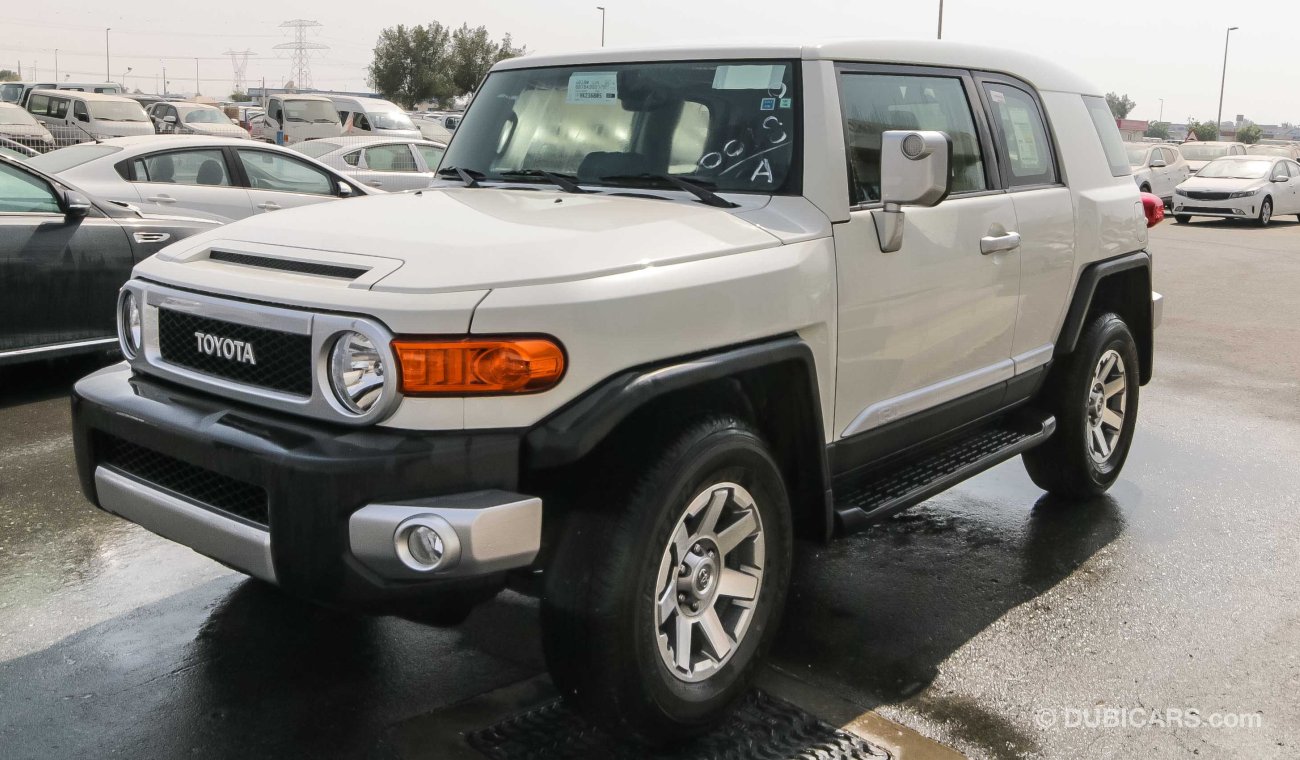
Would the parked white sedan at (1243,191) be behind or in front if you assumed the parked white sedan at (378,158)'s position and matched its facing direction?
in front

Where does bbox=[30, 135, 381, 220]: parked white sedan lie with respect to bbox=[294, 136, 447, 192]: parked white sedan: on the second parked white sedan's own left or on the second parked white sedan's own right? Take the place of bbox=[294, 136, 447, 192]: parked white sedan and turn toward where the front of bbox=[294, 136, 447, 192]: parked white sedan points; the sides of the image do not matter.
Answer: on the second parked white sedan's own right

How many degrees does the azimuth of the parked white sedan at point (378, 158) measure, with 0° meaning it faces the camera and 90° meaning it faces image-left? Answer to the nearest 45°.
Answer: approximately 270°

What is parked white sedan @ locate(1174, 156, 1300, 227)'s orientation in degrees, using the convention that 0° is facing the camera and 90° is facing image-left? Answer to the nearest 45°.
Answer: approximately 45°

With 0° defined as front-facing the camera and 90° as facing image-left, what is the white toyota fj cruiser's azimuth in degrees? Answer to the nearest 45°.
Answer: approximately 45°

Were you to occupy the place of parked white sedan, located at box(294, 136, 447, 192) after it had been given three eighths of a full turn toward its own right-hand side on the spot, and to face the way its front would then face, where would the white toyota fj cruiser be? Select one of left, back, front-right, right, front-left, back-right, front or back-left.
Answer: front-left

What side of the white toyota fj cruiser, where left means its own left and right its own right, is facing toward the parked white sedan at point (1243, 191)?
back

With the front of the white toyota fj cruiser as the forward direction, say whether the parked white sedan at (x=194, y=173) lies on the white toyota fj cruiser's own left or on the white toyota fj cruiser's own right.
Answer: on the white toyota fj cruiser's own right
